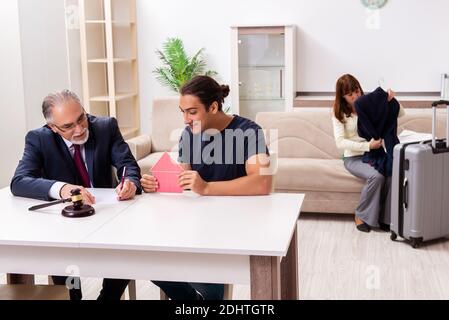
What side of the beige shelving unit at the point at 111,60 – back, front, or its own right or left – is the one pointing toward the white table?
front

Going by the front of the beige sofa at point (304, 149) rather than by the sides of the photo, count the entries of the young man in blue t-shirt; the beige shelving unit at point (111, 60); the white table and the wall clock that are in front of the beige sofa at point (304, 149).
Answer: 2

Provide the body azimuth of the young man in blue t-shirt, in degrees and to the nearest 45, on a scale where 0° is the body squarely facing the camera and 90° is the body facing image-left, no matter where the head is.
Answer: approximately 45°

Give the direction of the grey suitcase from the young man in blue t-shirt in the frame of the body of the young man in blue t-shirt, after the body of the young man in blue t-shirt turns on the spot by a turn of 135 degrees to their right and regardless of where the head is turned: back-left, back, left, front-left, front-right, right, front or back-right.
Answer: front-right

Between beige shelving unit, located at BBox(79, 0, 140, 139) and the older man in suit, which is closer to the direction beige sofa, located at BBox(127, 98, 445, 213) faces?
the older man in suit

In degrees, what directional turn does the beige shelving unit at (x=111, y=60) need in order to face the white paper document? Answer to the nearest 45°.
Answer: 0° — it already faces it

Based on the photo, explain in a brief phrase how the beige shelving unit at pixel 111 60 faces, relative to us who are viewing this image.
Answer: facing the viewer

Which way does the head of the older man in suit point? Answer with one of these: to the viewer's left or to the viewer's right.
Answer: to the viewer's right

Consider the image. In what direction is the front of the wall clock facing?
toward the camera

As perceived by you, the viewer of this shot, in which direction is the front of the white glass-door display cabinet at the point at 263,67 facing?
facing the viewer

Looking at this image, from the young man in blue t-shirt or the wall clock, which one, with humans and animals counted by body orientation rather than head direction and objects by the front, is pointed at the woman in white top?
the wall clock

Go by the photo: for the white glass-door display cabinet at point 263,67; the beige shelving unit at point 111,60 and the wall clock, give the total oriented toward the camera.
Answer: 3

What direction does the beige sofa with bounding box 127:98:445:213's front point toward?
toward the camera
